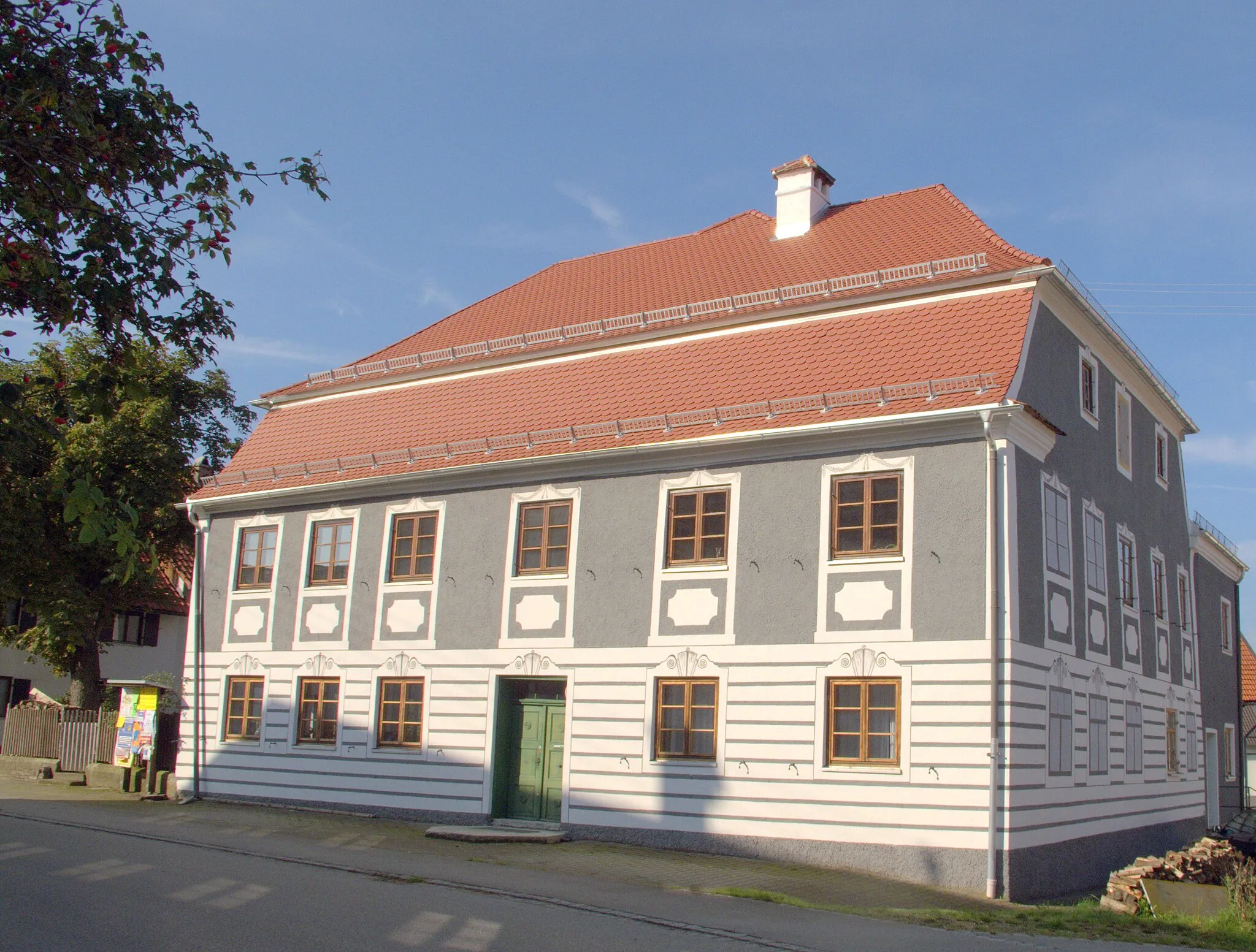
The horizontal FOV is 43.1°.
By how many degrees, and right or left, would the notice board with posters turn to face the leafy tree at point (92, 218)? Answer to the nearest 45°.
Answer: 0° — it already faces it

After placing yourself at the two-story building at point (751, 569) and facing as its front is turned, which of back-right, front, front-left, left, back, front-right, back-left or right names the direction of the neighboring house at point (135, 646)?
right

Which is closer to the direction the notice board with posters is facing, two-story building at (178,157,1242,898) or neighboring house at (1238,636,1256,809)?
the two-story building

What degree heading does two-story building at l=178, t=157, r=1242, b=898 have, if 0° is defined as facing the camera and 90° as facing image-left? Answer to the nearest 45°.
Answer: approximately 45°

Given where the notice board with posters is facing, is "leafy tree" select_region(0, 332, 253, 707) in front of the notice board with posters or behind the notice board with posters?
behind

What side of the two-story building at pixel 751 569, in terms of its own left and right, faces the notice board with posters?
right

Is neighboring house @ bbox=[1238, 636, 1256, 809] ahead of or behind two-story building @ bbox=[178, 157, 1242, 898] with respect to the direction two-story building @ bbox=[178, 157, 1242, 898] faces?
behind

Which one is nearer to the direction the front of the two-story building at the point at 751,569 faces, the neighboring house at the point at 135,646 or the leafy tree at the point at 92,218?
the leafy tree

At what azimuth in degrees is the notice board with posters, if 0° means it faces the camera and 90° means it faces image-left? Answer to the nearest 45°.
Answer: approximately 0°

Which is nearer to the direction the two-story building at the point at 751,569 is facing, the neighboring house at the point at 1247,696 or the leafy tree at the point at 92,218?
the leafy tree

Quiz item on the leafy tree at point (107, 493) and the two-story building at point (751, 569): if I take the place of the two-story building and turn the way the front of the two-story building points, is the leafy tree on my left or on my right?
on my right
